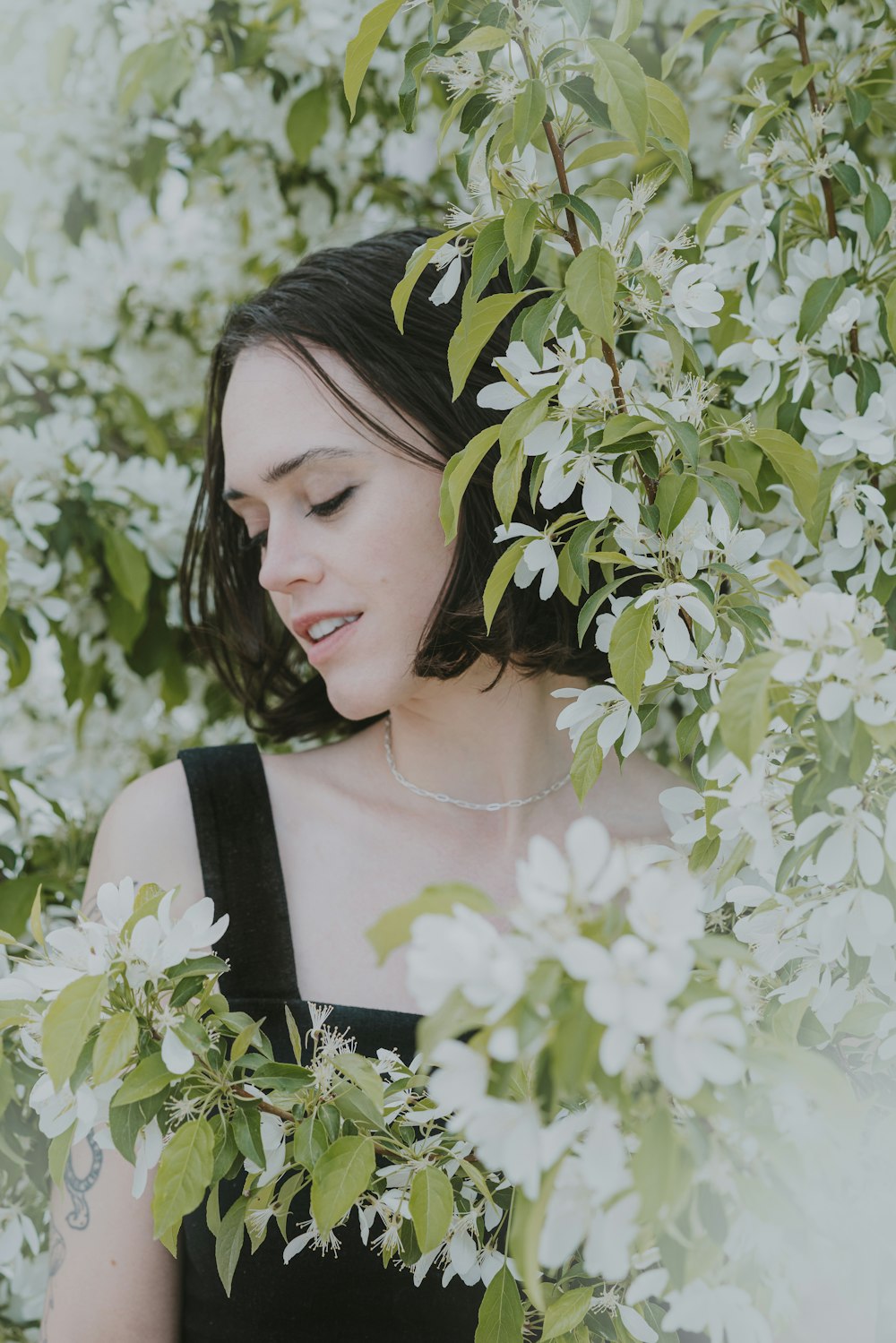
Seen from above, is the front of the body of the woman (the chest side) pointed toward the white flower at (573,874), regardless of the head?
yes

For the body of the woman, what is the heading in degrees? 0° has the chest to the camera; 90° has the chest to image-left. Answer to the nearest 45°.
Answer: approximately 0°

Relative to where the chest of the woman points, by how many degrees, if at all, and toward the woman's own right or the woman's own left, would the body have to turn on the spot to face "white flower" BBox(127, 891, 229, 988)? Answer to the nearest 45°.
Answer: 0° — they already face it

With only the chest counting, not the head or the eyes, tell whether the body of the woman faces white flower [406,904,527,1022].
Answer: yes

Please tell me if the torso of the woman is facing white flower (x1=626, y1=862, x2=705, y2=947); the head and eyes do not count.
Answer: yes

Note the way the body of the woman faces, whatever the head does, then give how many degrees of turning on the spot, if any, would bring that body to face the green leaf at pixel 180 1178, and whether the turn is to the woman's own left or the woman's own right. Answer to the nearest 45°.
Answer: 0° — they already face it

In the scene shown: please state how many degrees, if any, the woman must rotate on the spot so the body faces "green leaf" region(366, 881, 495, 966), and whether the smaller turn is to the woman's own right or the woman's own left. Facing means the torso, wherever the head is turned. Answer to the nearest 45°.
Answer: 0° — they already face it

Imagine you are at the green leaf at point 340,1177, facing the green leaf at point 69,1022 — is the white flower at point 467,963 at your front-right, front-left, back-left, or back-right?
back-left

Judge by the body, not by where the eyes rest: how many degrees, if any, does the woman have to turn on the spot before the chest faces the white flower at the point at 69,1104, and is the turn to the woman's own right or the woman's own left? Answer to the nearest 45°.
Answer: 0° — they already face it
